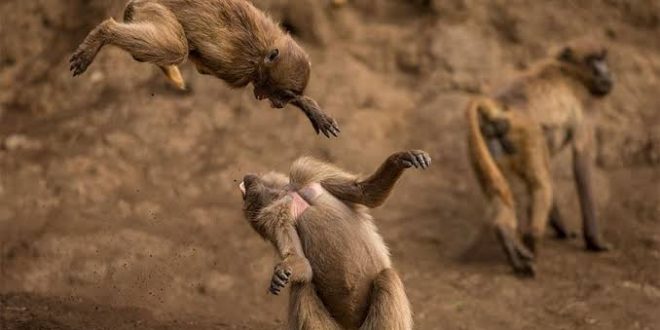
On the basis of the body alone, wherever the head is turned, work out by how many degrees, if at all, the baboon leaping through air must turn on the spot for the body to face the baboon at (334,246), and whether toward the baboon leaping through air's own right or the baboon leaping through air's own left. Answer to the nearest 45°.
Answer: approximately 45° to the baboon leaping through air's own right

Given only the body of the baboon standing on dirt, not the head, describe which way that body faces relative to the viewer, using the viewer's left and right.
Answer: facing away from the viewer and to the right of the viewer

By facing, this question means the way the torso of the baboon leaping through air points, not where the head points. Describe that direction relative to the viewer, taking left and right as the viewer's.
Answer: facing to the right of the viewer

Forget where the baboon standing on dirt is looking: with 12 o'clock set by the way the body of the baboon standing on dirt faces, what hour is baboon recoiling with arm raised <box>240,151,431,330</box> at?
The baboon recoiling with arm raised is roughly at 5 o'clock from the baboon standing on dirt.

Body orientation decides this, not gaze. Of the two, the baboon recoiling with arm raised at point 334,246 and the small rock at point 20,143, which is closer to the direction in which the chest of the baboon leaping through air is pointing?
the baboon recoiling with arm raised

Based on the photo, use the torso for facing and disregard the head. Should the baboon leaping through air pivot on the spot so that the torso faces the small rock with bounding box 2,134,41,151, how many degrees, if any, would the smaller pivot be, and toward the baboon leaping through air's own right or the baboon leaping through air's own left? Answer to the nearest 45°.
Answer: approximately 135° to the baboon leaping through air's own left

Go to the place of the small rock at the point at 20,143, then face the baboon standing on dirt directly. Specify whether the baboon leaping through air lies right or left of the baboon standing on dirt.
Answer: right

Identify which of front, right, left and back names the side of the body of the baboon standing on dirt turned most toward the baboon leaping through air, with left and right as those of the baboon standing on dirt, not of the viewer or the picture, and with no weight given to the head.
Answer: back

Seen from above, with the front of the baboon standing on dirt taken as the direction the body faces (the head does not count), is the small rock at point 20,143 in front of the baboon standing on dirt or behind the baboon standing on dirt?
behind
